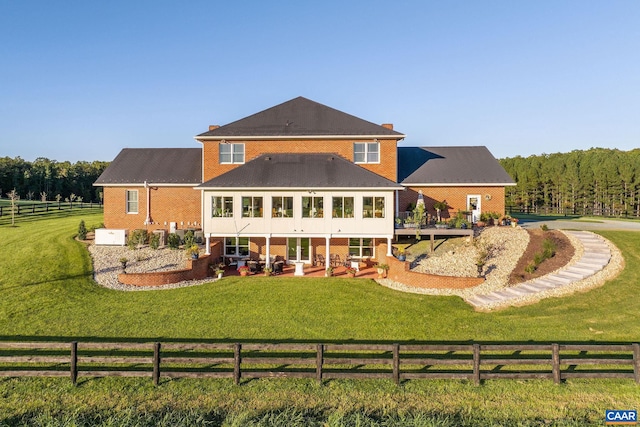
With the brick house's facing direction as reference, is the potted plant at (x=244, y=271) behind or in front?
behind

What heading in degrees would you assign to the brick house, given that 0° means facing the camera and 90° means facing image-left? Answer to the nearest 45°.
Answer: approximately 180°

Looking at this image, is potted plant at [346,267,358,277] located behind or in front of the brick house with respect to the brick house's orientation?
behind

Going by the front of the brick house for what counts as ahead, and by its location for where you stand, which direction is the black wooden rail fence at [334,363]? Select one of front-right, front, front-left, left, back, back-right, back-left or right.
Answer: back

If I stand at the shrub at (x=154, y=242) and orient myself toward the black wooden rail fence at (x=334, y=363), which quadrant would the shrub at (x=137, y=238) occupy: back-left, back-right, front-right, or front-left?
back-right

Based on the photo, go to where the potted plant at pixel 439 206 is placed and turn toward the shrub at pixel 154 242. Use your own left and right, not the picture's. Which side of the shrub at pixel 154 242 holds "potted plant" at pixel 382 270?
left

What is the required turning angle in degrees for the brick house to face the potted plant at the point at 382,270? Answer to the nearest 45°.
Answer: approximately 135° to its right

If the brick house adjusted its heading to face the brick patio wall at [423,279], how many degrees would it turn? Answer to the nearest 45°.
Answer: approximately 135° to its right
